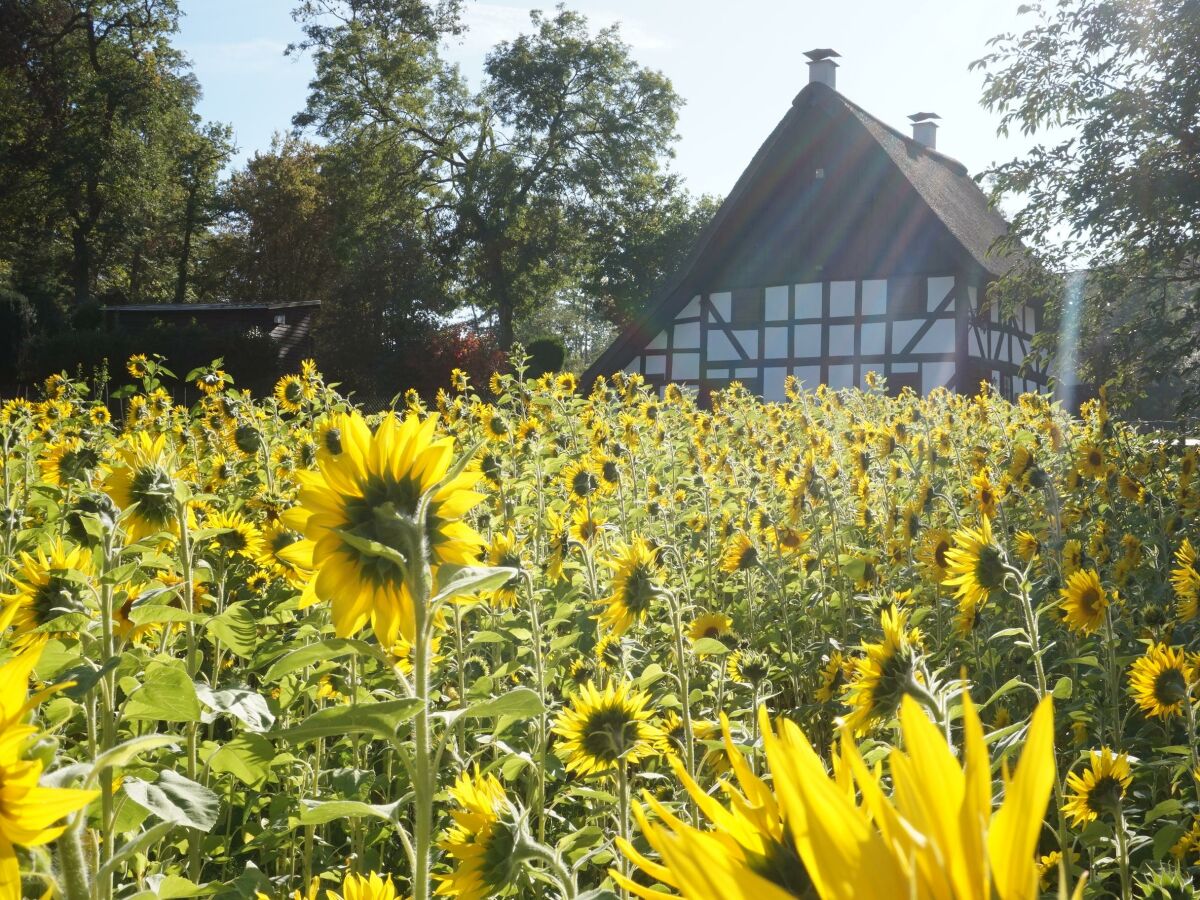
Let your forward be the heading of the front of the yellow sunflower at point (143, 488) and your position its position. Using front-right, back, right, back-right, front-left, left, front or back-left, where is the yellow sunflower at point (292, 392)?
front-right

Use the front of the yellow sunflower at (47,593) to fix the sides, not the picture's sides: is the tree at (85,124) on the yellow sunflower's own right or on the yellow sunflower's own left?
on the yellow sunflower's own right

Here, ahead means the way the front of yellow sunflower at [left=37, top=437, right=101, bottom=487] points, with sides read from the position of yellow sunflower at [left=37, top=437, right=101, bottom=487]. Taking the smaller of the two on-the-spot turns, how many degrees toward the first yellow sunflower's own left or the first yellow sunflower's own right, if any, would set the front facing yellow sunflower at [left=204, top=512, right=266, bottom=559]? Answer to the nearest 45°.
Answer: approximately 135° to the first yellow sunflower's own left

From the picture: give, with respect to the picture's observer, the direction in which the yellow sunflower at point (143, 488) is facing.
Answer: facing away from the viewer and to the left of the viewer

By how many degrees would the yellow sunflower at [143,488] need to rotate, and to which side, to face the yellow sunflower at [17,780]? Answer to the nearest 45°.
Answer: approximately 135° to its left

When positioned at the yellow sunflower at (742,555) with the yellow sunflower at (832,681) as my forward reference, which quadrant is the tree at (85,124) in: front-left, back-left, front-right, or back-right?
back-right

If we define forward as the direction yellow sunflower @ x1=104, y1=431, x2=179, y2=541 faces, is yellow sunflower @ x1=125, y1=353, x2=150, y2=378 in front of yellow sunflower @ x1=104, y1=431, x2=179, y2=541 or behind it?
in front
